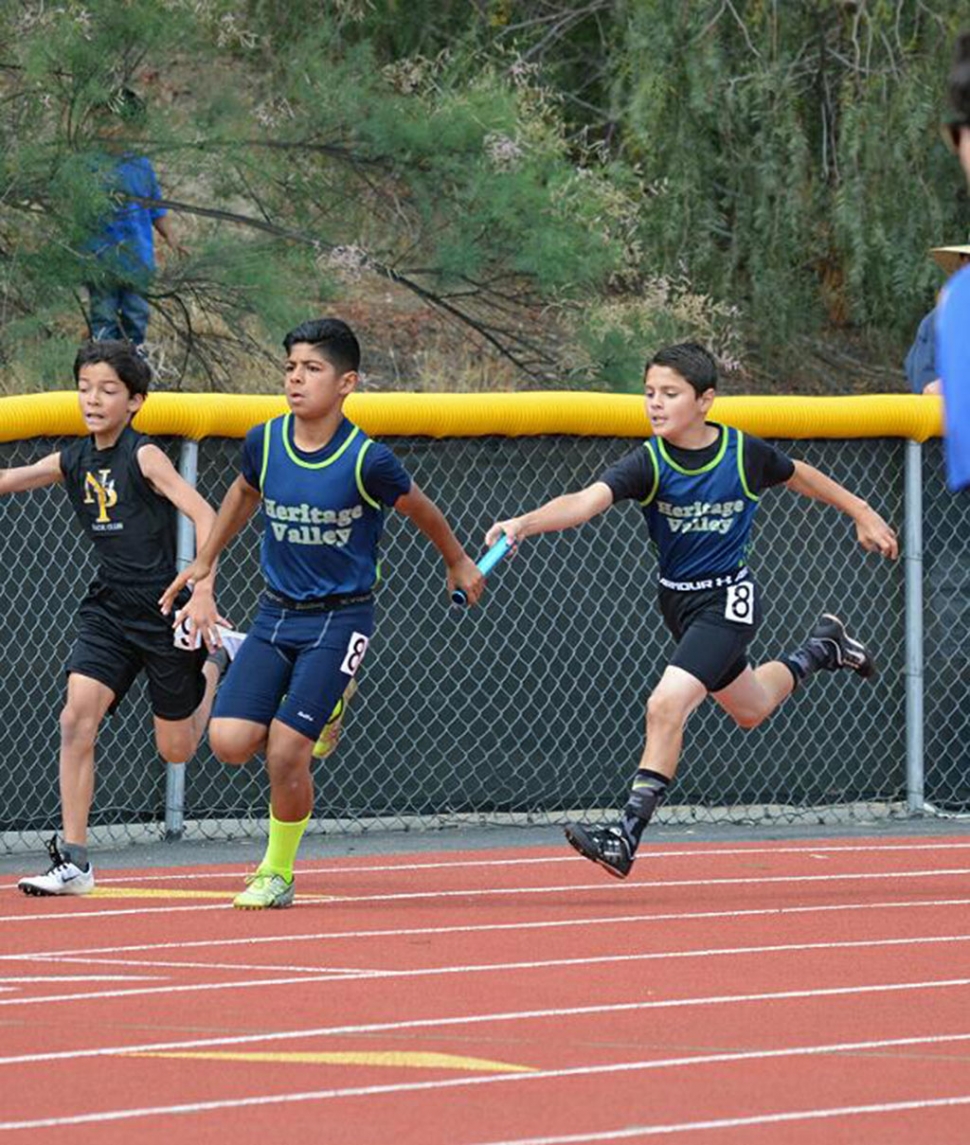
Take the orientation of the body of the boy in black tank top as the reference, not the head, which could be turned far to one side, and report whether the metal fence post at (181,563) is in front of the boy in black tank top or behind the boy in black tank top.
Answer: behind

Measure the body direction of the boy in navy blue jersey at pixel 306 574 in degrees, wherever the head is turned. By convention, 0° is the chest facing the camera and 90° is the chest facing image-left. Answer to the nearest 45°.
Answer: approximately 45°

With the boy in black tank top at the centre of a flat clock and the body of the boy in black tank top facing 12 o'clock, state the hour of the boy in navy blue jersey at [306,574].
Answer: The boy in navy blue jersey is roughly at 9 o'clock from the boy in black tank top.

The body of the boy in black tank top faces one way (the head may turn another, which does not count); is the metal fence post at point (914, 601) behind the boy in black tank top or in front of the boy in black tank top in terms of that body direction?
behind

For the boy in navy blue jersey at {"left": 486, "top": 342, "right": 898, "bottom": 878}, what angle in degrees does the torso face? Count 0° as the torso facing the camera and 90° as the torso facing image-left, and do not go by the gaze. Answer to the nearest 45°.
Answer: approximately 45°

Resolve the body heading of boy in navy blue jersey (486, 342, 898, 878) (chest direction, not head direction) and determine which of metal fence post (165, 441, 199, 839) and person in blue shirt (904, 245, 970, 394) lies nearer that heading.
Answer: the metal fence post

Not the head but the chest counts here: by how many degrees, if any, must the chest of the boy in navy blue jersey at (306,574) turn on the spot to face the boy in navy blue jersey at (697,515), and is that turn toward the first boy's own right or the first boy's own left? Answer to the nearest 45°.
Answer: approximately 135° to the first boy's own left

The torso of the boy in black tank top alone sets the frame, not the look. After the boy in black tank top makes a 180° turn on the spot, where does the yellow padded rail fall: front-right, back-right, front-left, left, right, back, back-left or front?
front

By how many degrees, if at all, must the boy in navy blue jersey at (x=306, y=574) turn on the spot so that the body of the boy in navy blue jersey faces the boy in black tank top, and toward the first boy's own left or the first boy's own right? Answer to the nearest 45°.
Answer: approximately 90° to the first boy's own right
